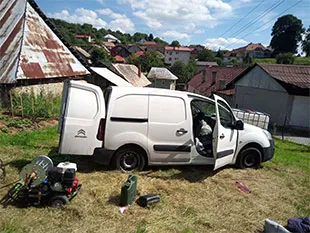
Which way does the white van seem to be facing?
to the viewer's right

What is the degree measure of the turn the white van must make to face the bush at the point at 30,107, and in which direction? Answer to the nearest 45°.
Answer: approximately 135° to its left

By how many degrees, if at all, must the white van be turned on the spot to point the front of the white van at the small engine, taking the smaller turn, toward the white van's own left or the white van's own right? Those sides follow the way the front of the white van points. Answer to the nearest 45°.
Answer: approximately 135° to the white van's own right
